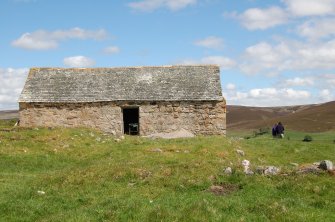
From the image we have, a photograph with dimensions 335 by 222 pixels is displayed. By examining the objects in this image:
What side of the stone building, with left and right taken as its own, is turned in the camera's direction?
front

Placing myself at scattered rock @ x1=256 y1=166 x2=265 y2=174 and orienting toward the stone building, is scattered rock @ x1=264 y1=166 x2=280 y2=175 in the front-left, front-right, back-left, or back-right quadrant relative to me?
back-right

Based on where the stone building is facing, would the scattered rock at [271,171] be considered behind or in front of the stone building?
in front

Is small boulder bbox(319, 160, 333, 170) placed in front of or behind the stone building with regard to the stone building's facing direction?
in front

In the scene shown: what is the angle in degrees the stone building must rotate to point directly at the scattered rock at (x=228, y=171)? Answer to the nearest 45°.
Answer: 0° — it already faces it

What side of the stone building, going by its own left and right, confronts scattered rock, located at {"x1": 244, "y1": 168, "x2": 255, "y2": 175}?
front

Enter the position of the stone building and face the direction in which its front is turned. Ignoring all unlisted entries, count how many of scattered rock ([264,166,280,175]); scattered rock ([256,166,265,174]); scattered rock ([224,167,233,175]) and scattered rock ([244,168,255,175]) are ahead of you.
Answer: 4
